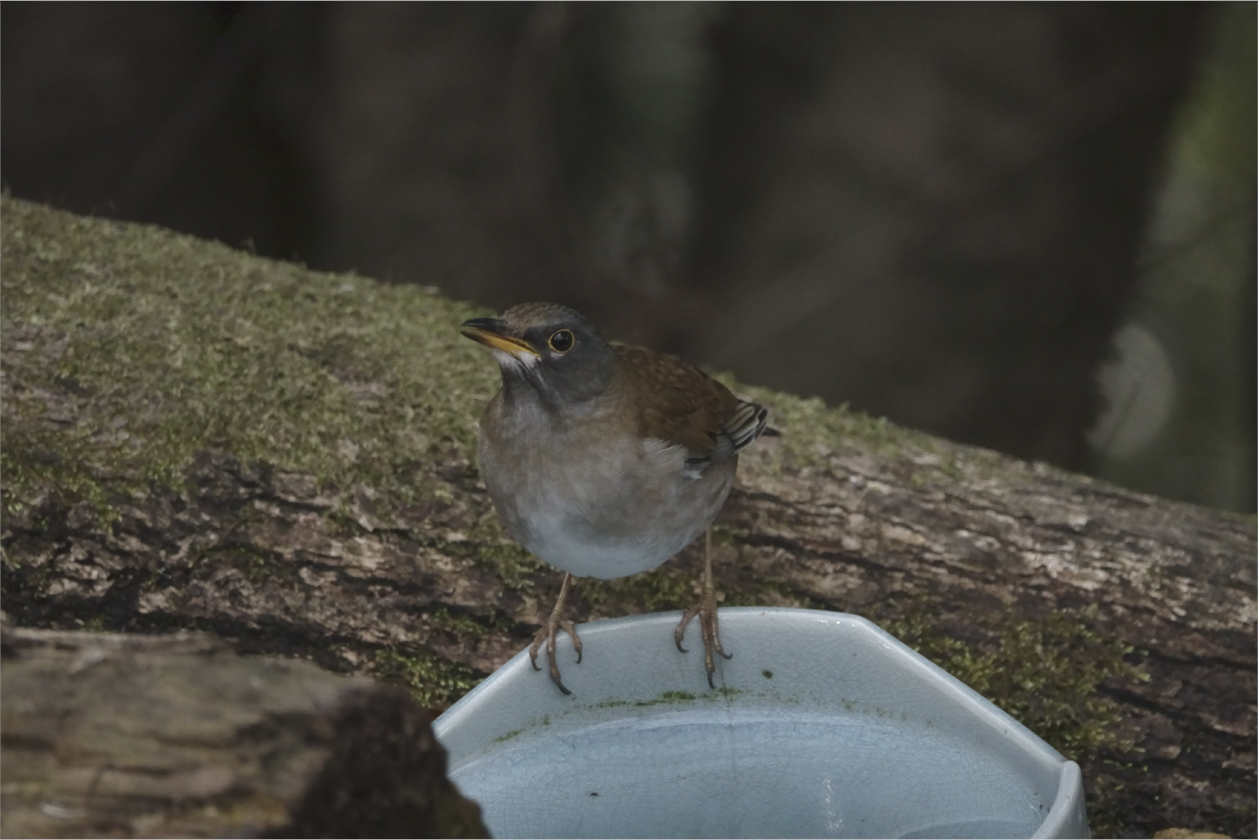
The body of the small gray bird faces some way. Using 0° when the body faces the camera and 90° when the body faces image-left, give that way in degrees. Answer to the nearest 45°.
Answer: approximately 45°

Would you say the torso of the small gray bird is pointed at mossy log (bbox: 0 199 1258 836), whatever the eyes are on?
no
